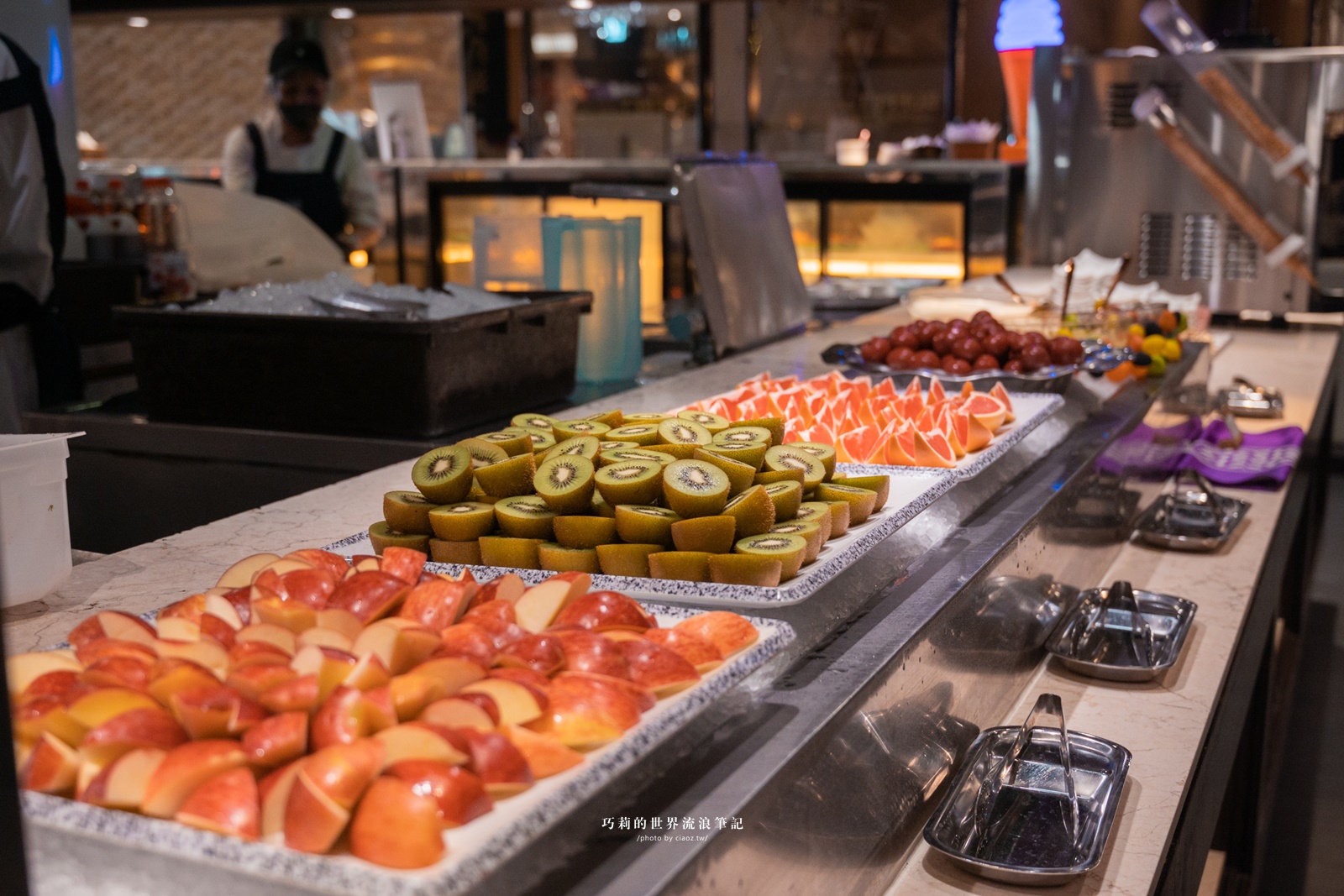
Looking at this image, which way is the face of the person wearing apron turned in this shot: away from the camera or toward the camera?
toward the camera

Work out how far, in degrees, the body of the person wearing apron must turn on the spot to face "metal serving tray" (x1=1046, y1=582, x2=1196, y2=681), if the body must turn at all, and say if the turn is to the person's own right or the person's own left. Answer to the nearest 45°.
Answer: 0° — they already face it

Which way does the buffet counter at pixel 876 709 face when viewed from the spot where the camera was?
facing the viewer and to the right of the viewer

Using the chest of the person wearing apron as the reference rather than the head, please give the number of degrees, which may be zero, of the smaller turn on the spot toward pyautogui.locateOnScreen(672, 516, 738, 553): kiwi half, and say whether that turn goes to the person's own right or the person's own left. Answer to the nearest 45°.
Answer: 0° — they already face it

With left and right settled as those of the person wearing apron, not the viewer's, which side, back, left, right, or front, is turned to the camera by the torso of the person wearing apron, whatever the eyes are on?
front

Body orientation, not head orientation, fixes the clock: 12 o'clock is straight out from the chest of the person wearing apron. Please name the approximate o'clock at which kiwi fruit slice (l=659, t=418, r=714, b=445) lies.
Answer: The kiwi fruit slice is roughly at 12 o'clock from the person wearing apron.

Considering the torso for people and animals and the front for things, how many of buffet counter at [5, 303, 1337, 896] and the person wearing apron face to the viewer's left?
0

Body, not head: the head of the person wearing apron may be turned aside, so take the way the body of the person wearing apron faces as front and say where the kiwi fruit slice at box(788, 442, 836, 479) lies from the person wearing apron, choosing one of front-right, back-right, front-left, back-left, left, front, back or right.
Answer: front

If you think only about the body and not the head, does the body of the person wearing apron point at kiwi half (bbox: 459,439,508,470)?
yes

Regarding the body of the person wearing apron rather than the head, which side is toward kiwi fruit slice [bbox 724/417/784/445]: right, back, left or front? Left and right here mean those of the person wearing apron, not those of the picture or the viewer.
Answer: front

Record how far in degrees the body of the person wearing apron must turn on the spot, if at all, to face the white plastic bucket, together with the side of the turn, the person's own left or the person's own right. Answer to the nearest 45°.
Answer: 0° — they already face it

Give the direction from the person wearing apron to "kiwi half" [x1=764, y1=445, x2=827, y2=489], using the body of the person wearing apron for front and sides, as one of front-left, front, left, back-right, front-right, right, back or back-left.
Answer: front

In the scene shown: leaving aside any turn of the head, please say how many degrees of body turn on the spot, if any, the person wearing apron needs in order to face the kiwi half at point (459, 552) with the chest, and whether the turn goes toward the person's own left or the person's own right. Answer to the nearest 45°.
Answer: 0° — they already face it
